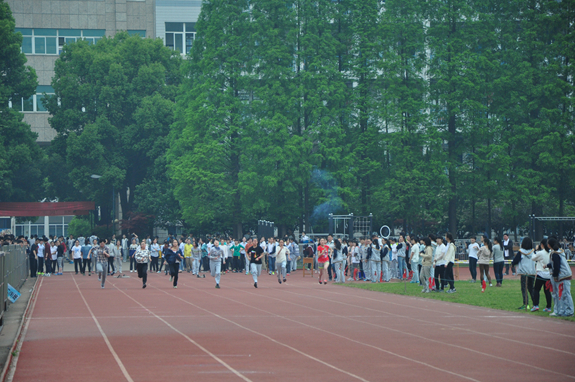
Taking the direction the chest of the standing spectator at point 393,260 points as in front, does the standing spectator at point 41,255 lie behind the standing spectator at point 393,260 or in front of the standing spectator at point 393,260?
in front

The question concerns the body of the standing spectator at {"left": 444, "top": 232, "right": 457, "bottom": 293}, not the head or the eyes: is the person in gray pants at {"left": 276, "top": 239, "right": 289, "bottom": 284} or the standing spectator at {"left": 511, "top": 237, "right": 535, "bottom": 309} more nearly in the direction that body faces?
the person in gray pants

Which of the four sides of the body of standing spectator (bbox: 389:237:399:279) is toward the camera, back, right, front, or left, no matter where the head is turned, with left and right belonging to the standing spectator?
left

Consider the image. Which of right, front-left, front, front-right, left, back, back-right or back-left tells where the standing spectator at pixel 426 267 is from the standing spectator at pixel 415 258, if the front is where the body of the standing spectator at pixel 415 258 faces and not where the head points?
left

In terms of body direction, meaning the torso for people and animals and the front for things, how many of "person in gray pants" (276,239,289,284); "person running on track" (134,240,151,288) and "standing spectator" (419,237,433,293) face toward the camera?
2

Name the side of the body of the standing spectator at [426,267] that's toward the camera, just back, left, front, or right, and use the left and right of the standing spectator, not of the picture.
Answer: left

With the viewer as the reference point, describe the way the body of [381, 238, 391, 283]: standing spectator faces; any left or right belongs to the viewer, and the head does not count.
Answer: facing to the left of the viewer

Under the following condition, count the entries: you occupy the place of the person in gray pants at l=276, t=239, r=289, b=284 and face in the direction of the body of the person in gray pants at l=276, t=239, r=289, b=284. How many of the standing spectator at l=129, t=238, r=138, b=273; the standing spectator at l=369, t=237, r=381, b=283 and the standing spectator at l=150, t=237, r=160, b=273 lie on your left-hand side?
1

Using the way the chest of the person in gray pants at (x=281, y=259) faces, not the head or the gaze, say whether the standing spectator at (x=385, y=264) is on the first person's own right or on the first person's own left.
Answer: on the first person's own left

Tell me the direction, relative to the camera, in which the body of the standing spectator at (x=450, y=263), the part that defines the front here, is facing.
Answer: to the viewer's left

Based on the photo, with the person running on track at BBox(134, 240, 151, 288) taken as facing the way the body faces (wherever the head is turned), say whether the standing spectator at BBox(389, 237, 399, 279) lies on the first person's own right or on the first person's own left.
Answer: on the first person's own left

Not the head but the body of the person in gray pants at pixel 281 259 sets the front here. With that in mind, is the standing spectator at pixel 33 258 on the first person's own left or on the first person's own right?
on the first person's own right

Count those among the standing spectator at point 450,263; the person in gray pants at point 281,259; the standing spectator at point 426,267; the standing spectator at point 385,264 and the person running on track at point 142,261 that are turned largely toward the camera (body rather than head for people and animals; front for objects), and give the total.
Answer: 2

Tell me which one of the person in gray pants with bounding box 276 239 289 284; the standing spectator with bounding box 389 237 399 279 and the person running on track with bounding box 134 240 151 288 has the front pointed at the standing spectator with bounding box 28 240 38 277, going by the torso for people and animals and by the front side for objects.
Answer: the standing spectator with bounding box 389 237 399 279
